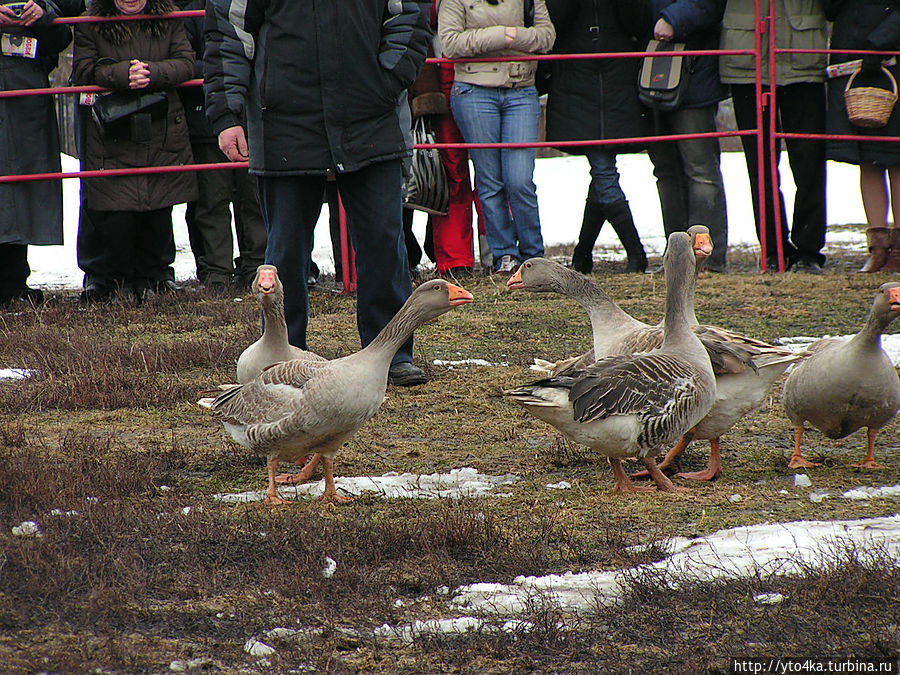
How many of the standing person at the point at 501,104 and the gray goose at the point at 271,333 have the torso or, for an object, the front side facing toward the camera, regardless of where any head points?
2

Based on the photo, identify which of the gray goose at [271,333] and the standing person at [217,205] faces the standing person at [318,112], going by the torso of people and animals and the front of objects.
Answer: the standing person at [217,205]

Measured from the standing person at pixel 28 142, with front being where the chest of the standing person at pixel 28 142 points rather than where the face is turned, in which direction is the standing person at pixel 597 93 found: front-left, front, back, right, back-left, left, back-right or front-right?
left

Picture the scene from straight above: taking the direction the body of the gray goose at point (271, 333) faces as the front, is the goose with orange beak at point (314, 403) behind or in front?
in front

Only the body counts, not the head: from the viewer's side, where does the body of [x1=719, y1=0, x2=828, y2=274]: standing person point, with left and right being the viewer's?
facing the viewer

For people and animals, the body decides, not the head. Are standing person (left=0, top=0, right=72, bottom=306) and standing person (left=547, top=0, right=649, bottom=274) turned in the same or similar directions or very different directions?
same or similar directions

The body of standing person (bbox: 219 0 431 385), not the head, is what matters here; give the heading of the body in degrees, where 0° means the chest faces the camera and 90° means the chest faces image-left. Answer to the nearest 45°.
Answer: approximately 0°

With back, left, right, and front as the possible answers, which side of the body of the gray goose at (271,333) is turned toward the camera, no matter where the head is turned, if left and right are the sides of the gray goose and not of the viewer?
front

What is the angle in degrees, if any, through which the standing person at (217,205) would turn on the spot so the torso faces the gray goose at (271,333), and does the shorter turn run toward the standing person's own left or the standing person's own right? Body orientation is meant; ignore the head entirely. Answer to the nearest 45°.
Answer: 0° — they already face it

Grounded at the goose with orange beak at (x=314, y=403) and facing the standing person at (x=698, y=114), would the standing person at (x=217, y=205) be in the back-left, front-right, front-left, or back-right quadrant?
front-left

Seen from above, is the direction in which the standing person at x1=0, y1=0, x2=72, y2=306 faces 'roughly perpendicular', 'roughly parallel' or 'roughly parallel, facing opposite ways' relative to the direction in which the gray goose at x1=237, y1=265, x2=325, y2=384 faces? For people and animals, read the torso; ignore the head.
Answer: roughly parallel

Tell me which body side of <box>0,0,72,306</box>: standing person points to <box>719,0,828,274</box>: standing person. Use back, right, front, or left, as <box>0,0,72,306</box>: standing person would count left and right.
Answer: left

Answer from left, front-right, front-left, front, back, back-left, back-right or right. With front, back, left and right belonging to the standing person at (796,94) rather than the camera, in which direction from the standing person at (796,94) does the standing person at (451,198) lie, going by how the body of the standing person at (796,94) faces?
right
